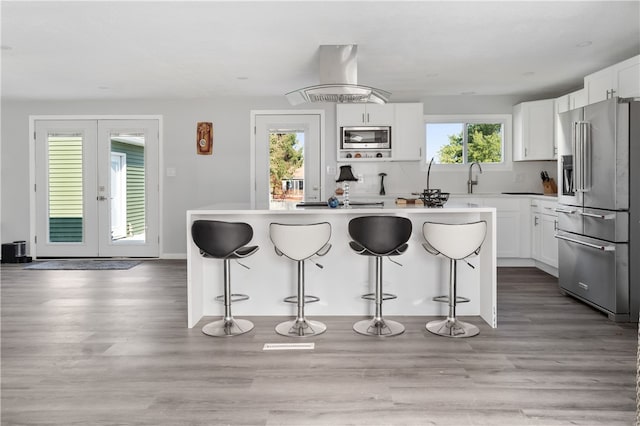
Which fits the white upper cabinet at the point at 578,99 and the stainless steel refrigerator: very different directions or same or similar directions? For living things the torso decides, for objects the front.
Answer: same or similar directions

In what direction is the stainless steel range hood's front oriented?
toward the camera

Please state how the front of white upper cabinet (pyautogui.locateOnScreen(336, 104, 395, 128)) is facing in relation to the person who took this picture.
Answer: facing the viewer

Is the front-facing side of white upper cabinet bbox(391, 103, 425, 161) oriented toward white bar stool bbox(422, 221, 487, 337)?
yes

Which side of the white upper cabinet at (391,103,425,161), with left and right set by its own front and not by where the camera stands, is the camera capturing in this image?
front

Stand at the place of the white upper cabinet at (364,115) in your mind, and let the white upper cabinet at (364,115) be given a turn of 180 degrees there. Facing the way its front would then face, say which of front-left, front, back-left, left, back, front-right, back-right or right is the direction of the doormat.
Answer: left

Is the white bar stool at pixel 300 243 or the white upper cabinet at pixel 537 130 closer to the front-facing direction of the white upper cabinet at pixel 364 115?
the white bar stool

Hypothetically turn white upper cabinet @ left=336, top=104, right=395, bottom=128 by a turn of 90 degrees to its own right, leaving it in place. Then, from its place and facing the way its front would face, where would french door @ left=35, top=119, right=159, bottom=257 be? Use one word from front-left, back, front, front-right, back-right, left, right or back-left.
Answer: front
